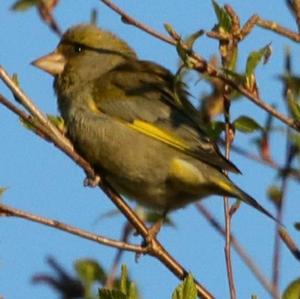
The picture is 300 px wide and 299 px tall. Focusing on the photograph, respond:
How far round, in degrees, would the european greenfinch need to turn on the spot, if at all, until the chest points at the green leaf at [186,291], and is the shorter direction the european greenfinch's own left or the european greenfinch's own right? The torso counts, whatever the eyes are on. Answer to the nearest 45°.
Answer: approximately 90° to the european greenfinch's own left

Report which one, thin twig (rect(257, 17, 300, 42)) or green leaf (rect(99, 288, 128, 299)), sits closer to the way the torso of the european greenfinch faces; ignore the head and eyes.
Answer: the green leaf

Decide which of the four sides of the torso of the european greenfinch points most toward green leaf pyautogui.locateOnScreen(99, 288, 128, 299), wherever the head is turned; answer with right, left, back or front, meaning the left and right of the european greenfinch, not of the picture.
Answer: left

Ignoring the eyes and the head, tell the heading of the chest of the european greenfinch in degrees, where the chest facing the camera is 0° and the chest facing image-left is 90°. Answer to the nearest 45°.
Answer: approximately 90°
